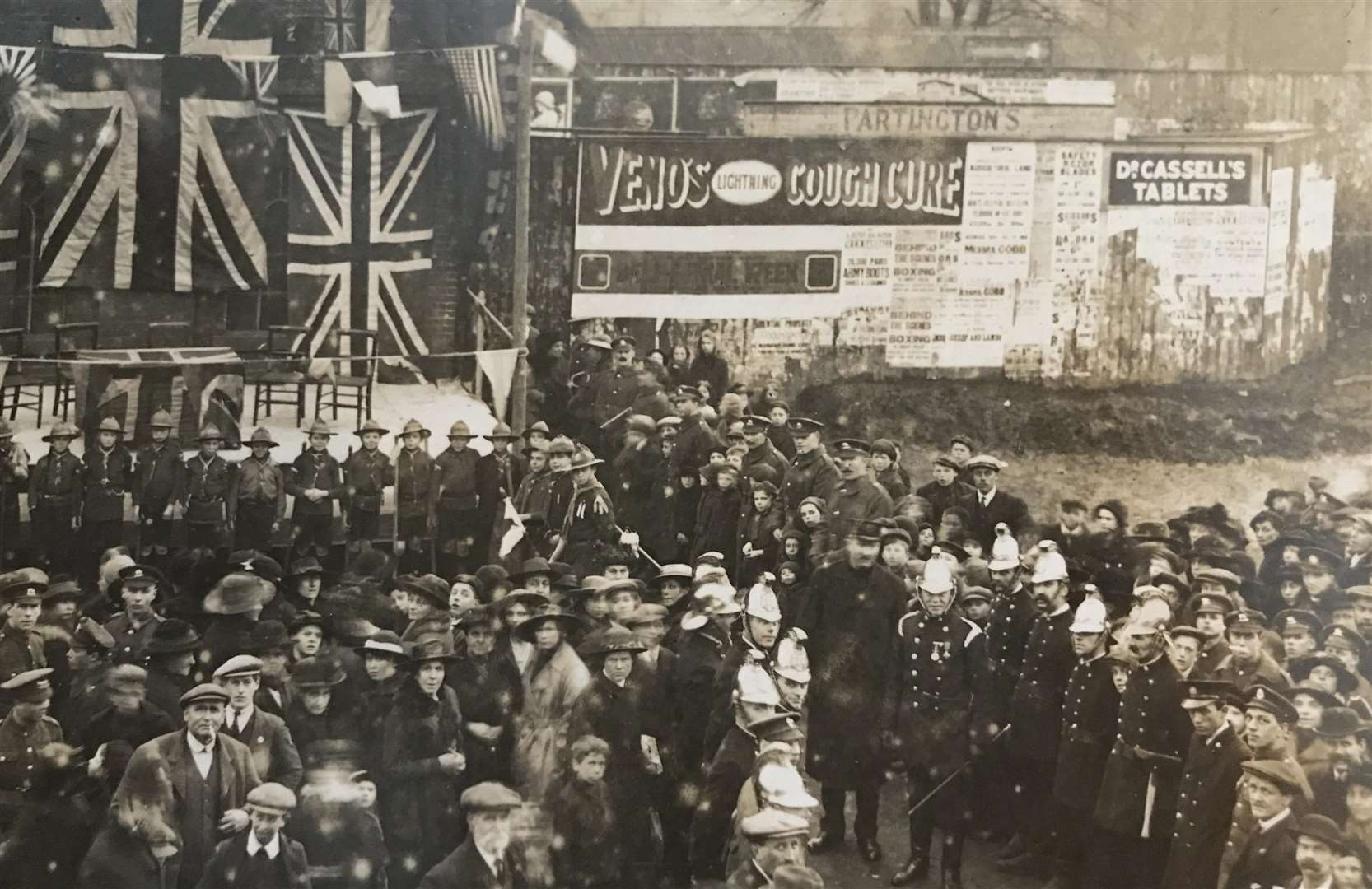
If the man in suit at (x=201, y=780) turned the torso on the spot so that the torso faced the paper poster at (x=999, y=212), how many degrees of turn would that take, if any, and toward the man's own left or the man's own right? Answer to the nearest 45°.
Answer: approximately 90° to the man's own left

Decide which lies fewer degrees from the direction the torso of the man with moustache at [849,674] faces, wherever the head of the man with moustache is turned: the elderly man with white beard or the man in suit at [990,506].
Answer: the elderly man with white beard

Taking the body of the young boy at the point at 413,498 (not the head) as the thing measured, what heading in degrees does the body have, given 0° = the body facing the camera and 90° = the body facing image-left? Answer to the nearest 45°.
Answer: approximately 0°

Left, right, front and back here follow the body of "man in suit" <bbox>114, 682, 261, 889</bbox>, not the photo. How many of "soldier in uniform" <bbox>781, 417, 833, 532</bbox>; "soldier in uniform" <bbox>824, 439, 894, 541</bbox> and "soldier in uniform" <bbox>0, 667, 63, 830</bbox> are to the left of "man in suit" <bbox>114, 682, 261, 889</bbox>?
2

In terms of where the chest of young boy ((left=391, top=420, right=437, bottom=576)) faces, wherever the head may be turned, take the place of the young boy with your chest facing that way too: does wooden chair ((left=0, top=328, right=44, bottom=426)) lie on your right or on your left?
on your right

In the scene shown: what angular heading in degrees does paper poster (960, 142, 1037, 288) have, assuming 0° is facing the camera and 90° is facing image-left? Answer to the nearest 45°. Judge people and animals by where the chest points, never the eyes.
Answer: approximately 0°

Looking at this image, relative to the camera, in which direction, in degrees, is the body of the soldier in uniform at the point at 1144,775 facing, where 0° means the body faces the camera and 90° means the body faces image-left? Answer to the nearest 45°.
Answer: approximately 45°
